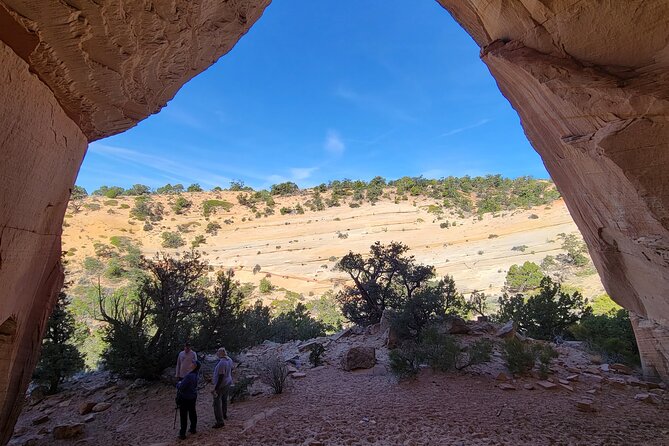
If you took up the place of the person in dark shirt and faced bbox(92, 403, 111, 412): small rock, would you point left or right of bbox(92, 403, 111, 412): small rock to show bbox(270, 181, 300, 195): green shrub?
right
